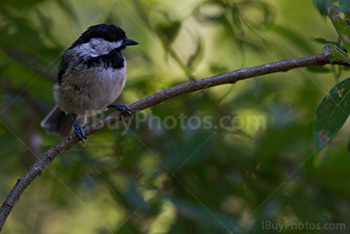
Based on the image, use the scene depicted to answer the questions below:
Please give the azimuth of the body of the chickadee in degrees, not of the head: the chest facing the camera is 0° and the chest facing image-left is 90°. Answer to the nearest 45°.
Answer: approximately 315°
